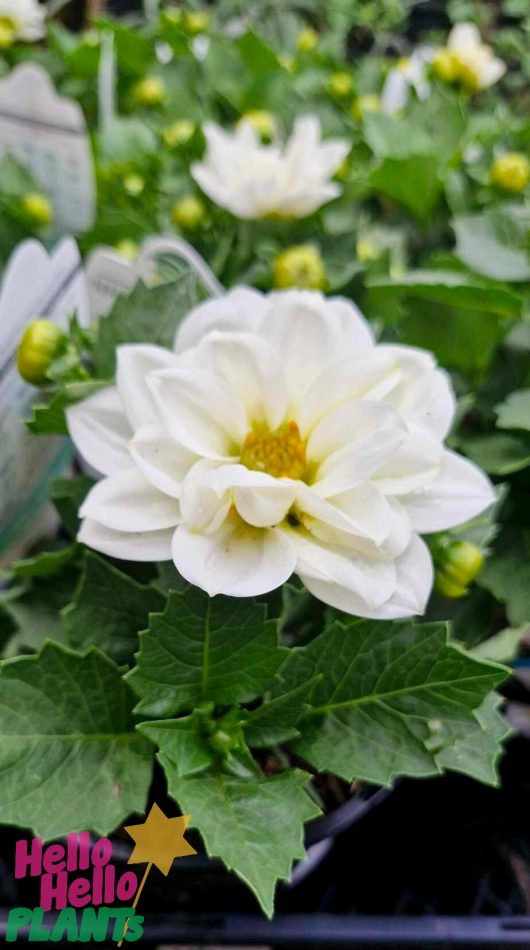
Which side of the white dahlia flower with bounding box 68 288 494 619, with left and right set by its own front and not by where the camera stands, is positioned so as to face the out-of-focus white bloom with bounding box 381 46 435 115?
back

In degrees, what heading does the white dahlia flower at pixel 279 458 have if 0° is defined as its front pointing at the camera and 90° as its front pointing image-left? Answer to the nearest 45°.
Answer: approximately 0°

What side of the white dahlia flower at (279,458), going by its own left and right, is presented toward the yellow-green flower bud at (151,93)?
back
